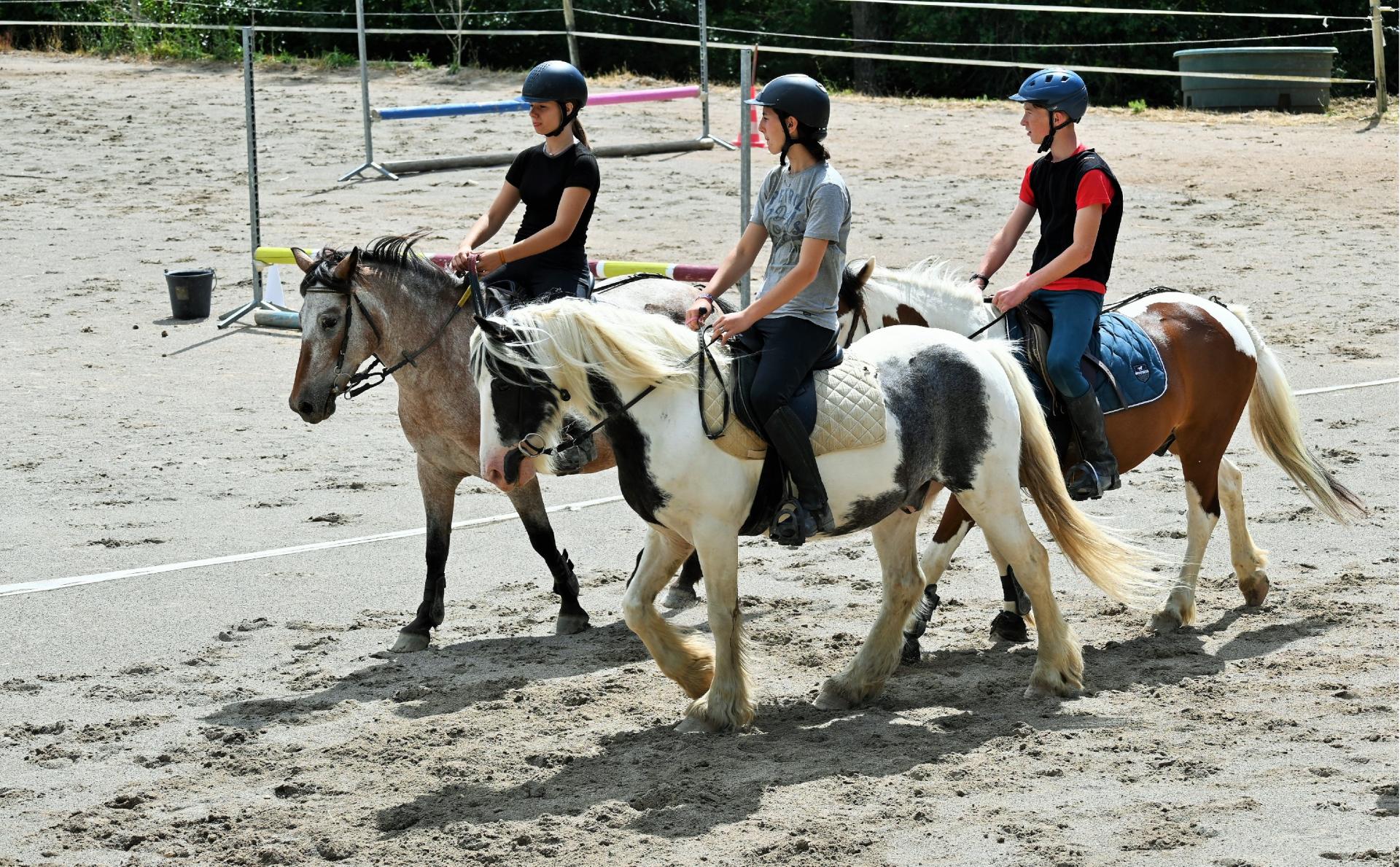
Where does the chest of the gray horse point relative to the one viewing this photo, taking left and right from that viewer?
facing the viewer and to the left of the viewer

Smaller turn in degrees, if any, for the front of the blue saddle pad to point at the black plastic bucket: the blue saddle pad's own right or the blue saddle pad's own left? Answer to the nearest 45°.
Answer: approximately 45° to the blue saddle pad's own right

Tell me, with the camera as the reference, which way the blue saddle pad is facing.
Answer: facing to the left of the viewer

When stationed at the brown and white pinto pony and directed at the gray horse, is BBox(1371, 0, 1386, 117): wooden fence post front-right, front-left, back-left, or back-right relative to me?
back-right

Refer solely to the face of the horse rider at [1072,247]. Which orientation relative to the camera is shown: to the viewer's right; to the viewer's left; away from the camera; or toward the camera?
to the viewer's left

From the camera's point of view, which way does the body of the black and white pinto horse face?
to the viewer's left

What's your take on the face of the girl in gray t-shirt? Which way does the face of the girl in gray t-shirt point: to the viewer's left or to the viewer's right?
to the viewer's left

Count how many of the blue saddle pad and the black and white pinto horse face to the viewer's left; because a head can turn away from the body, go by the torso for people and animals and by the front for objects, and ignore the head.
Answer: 2

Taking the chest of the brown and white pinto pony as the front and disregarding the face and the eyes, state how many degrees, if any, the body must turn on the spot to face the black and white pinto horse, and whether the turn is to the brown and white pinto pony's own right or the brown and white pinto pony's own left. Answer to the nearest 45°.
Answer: approximately 45° to the brown and white pinto pony's own left

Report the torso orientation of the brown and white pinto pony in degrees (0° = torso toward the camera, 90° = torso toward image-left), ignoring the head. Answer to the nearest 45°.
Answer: approximately 90°

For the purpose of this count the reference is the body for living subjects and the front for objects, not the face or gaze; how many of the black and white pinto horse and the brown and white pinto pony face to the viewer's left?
2
